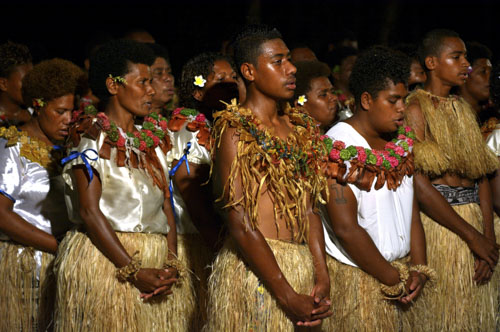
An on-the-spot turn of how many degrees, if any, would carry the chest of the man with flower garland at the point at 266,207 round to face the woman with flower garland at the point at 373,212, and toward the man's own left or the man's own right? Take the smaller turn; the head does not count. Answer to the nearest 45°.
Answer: approximately 90° to the man's own left

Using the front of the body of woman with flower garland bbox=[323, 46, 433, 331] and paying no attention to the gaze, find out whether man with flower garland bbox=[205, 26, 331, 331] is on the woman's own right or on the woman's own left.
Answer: on the woman's own right

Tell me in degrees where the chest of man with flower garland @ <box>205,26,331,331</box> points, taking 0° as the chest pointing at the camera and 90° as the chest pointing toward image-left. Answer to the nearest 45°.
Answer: approximately 315°

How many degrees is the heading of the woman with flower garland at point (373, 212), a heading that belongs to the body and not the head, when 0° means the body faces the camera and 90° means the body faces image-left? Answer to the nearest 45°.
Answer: approximately 315°
